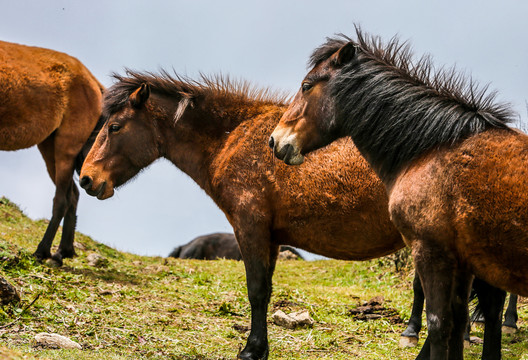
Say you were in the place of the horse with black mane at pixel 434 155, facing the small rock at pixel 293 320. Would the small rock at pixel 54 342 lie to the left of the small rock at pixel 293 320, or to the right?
left

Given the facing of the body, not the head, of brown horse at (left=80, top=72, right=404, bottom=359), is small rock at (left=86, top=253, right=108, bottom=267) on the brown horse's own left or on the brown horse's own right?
on the brown horse's own right

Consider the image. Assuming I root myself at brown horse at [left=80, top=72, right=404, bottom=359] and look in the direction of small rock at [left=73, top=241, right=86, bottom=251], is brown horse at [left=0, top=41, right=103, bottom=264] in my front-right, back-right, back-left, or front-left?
front-left

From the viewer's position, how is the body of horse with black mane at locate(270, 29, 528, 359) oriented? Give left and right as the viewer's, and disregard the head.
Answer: facing to the left of the viewer

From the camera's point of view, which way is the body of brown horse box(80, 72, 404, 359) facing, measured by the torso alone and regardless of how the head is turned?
to the viewer's left

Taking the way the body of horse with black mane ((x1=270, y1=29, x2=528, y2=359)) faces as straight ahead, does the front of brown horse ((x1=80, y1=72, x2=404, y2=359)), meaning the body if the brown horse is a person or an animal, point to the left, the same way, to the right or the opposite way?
the same way

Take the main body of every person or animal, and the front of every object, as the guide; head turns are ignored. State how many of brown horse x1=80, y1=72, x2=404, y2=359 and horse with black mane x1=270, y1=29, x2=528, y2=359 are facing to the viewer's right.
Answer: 0

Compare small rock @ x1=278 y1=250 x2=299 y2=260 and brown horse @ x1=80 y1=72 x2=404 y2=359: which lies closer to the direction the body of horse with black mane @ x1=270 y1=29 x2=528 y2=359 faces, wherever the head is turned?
the brown horse
